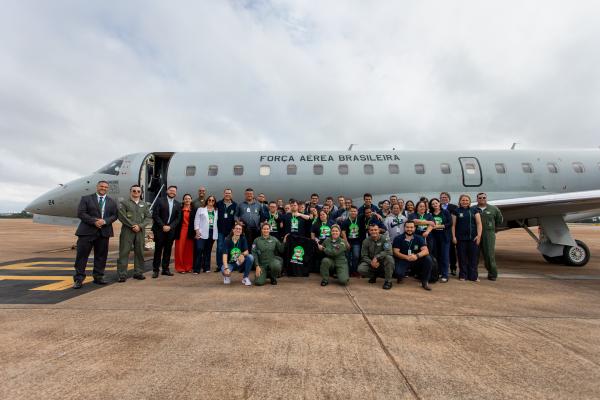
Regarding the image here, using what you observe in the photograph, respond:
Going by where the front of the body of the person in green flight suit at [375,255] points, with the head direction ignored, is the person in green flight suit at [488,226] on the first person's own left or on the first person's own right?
on the first person's own left

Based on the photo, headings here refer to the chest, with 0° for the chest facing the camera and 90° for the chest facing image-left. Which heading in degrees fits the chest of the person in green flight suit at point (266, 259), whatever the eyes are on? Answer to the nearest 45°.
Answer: approximately 0°

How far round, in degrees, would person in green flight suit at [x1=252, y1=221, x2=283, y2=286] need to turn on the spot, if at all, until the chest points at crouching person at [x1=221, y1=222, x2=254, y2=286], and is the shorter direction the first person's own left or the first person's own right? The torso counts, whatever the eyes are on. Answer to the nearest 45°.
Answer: approximately 135° to the first person's own right

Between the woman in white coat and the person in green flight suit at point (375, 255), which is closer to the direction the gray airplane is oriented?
the woman in white coat

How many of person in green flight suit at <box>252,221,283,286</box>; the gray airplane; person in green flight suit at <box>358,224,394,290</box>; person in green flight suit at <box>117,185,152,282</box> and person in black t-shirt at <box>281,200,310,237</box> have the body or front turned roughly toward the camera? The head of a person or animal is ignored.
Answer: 4

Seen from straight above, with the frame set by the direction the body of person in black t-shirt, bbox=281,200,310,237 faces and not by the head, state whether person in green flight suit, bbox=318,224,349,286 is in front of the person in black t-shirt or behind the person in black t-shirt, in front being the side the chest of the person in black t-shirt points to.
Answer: in front

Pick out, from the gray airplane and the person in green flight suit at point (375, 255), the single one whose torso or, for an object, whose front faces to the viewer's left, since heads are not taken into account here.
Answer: the gray airplane

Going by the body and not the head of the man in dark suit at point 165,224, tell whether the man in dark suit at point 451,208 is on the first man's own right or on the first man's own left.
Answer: on the first man's own left

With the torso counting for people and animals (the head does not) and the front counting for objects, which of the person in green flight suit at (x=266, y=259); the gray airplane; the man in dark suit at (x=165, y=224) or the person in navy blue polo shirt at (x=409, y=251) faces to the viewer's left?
the gray airplane
